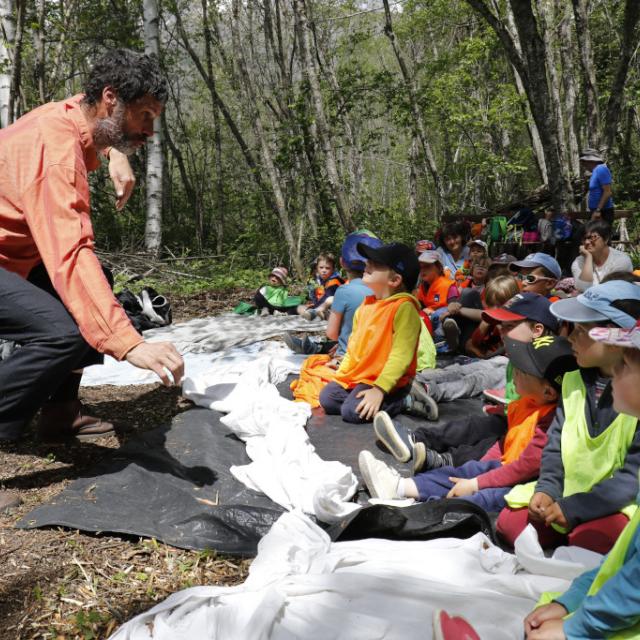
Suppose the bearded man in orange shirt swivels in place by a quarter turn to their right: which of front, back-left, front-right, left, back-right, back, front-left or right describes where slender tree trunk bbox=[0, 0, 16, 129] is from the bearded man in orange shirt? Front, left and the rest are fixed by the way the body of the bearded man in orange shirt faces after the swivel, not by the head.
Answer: back

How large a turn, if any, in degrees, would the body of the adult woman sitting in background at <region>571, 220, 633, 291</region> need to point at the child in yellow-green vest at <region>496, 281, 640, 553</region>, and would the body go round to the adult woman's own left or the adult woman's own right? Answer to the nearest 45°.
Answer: approximately 45° to the adult woman's own left

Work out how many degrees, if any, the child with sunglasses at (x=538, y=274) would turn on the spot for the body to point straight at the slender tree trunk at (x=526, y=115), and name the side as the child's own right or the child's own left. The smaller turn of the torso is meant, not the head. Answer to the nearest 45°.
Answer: approximately 135° to the child's own right

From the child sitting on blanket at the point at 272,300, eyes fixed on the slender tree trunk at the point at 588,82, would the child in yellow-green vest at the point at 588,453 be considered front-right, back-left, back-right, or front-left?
back-right

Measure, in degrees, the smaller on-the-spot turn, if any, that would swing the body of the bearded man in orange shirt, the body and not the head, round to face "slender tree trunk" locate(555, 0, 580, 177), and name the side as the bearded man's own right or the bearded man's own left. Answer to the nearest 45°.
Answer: approximately 45° to the bearded man's own left

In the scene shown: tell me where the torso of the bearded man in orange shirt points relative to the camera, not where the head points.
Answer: to the viewer's right

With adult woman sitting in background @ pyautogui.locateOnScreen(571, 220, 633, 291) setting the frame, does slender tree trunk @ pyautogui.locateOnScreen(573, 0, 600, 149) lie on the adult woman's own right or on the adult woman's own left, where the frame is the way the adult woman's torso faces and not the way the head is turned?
on the adult woman's own right

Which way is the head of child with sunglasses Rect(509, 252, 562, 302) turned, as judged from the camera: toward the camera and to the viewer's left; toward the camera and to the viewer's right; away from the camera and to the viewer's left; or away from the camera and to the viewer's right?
toward the camera and to the viewer's left

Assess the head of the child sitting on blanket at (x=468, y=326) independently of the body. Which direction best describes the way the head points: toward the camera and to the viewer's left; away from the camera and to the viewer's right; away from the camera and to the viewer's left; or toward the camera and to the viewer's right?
away from the camera and to the viewer's left

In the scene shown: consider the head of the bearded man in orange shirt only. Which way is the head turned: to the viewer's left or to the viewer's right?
to the viewer's right

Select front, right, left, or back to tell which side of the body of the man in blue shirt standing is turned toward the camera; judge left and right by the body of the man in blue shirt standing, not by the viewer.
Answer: left

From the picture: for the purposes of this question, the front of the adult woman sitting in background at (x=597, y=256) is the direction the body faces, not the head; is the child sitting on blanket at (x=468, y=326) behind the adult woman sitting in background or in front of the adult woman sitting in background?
in front

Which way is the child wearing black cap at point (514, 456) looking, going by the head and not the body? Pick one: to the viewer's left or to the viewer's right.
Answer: to the viewer's left
